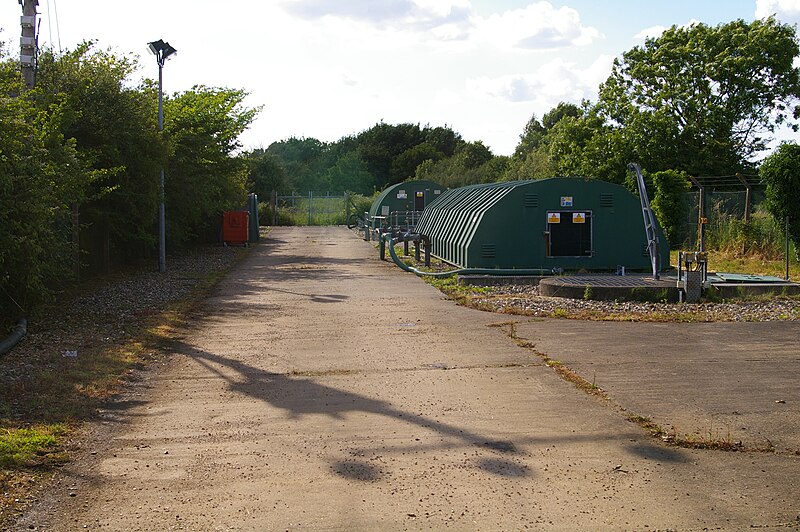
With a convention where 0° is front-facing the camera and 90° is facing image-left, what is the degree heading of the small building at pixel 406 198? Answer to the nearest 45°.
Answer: approximately 0°

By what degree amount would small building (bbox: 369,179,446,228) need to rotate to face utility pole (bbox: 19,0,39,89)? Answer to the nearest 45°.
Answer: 0° — it already faces it

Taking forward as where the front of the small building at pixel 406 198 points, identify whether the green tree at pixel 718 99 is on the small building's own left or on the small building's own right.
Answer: on the small building's own left

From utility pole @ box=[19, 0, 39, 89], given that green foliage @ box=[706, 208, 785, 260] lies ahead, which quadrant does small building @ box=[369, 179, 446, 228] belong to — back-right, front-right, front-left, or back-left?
front-left

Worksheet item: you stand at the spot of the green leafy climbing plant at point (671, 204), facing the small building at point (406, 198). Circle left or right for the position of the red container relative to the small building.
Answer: left

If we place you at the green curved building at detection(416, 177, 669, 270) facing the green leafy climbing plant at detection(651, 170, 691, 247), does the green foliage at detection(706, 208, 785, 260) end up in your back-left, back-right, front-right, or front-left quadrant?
front-right

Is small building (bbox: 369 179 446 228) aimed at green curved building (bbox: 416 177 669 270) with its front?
yes

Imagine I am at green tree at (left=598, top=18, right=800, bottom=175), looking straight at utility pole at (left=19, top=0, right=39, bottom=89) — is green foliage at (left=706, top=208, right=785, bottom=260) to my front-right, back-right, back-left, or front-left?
front-left

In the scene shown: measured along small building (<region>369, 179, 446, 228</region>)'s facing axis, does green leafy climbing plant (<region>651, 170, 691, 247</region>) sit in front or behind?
in front

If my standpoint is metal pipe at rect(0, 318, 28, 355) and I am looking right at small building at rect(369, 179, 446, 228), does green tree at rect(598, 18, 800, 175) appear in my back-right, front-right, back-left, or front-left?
front-right

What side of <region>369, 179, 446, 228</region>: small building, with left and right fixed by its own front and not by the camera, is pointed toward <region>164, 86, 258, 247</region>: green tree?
front

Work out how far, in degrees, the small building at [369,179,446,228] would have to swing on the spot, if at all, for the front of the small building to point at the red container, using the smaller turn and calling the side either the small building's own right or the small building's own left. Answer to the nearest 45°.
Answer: approximately 45° to the small building's own right

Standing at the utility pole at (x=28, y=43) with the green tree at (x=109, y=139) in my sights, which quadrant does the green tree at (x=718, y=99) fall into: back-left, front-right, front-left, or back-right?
front-right

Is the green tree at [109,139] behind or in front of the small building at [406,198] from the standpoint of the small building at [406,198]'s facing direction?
in front
